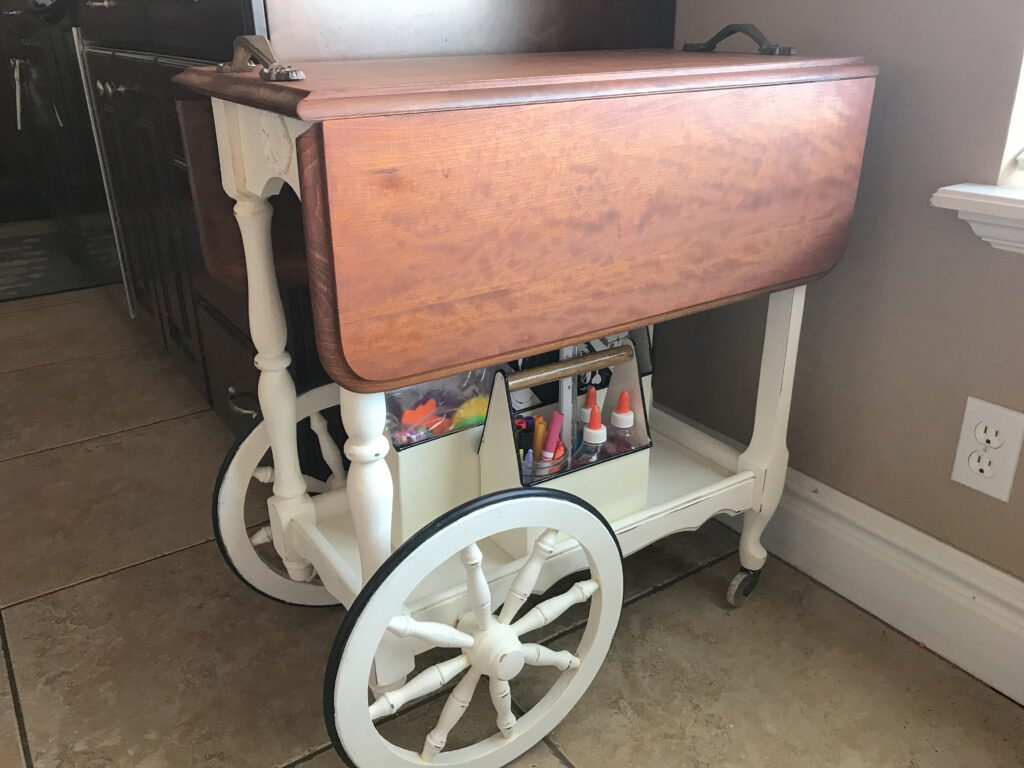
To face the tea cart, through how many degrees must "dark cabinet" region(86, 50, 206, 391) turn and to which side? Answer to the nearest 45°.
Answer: approximately 45° to its left

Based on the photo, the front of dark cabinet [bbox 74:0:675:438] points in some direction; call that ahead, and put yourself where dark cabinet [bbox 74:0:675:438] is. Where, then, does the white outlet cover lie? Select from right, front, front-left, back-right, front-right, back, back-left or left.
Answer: left

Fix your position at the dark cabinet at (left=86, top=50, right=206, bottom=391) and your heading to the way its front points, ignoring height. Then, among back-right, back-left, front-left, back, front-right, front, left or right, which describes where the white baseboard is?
left
